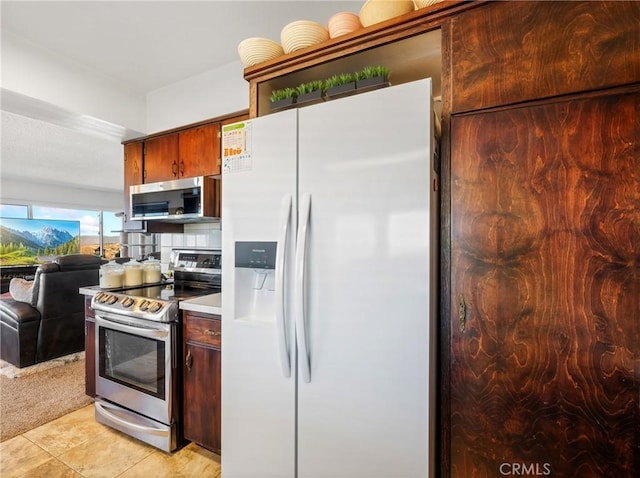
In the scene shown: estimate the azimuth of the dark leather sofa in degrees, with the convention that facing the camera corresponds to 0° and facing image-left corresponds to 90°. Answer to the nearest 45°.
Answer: approximately 135°

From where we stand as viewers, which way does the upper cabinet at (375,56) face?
facing the viewer and to the left of the viewer

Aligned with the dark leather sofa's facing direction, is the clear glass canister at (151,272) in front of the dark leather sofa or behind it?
behind

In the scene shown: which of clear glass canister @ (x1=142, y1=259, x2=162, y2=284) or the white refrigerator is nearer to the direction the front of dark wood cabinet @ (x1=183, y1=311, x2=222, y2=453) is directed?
the white refrigerator

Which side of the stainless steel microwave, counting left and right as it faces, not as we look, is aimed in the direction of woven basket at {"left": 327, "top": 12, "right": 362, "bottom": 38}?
left

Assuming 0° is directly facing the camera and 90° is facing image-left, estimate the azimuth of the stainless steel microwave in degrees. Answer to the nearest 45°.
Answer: approximately 45°

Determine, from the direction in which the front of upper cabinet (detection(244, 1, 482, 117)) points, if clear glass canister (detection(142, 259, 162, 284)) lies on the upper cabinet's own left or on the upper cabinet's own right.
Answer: on the upper cabinet's own right

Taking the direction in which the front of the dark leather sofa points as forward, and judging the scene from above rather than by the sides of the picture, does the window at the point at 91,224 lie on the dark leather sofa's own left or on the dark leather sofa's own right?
on the dark leather sofa's own right

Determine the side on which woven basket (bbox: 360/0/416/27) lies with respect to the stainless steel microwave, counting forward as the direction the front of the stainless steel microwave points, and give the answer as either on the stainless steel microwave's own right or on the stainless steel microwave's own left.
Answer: on the stainless steel microwave's own left

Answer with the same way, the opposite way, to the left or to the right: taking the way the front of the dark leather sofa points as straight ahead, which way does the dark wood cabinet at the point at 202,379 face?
to the left

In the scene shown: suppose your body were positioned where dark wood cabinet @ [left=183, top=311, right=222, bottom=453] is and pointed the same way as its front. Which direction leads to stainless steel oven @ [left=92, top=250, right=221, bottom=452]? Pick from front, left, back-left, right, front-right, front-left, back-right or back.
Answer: right
